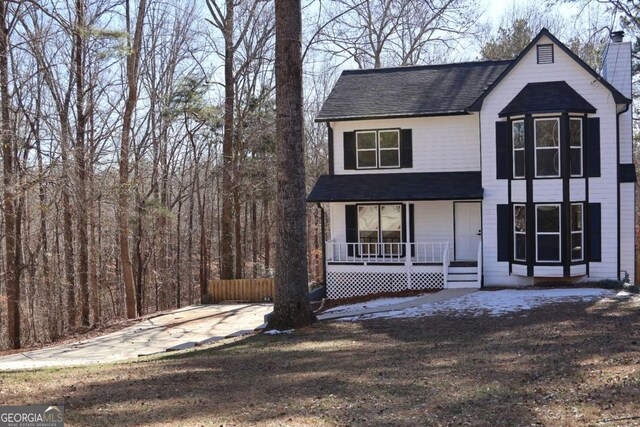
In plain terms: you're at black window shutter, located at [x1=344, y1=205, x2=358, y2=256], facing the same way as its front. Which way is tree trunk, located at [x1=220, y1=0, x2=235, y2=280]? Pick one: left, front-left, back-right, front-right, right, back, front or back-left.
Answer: back-right

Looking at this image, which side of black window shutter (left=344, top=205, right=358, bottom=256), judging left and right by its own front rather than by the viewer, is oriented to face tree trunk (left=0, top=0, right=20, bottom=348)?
right

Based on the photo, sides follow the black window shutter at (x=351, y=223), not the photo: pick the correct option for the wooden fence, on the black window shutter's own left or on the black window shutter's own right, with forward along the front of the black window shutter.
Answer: on the black window shutter's own right

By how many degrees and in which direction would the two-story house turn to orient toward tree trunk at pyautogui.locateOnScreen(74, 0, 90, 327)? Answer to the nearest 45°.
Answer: approximately 90° to its right

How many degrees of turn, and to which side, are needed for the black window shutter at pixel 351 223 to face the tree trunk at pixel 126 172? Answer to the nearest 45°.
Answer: approximately 90° to its right

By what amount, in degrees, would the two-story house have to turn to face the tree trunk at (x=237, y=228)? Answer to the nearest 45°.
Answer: approximately 135° to its right

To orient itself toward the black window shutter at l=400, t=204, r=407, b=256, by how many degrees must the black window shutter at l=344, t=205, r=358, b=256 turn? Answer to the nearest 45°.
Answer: approximately 90° to its left

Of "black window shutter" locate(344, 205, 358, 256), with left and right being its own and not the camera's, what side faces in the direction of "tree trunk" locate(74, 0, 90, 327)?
right

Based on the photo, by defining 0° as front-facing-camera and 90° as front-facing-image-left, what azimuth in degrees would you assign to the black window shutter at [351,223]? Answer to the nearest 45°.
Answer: approximately 0°

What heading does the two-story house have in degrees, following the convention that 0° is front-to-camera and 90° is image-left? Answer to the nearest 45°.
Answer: approximately 0°
